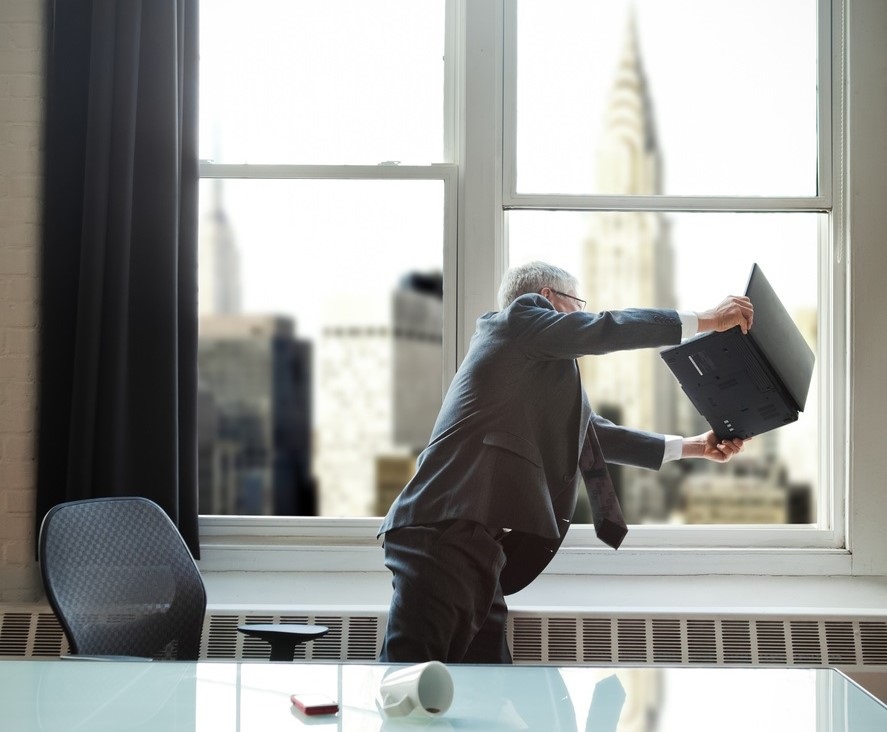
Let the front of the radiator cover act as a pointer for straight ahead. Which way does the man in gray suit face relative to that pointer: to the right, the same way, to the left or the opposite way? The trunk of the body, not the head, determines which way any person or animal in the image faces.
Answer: to the left

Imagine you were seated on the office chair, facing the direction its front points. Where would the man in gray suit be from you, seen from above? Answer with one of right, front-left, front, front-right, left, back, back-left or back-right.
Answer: front-right

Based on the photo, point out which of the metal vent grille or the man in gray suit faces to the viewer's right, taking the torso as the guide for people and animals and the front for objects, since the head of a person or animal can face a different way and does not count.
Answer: the man in gray suit

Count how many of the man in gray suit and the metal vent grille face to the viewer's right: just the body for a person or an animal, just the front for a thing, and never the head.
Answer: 1

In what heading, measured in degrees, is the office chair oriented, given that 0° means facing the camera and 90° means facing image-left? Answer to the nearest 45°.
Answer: approximately 225°

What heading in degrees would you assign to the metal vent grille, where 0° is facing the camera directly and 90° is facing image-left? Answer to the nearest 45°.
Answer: approximately 0°

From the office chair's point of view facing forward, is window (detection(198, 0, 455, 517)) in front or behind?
in front

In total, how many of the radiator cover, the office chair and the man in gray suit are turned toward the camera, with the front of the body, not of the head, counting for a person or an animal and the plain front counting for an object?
1

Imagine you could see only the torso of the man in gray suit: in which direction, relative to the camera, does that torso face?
to the viewer's right

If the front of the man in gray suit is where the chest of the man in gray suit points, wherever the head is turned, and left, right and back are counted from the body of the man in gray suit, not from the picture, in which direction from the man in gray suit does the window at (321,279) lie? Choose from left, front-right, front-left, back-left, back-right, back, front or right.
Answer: back-left

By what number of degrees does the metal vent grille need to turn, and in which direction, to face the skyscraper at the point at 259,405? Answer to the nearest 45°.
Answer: approximately 180°

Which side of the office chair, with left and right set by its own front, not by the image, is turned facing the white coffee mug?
right
